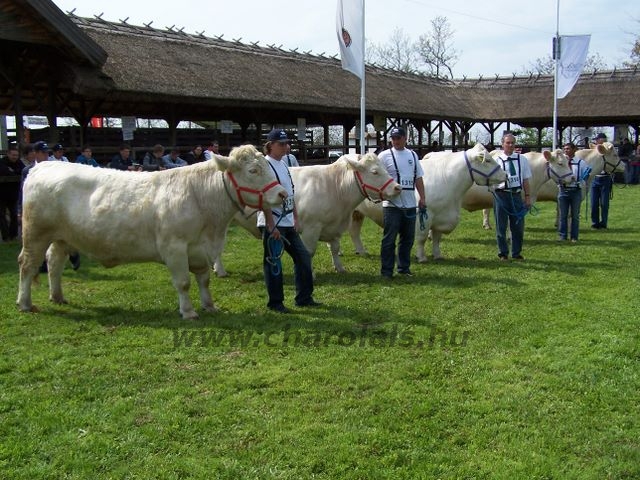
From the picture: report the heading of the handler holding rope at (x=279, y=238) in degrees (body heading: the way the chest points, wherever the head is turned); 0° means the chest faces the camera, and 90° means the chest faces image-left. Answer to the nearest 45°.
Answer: approximately 315°

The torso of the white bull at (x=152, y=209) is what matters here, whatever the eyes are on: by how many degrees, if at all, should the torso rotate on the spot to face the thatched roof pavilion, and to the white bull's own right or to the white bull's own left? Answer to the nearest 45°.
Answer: approximately 90° to the white bull's own left

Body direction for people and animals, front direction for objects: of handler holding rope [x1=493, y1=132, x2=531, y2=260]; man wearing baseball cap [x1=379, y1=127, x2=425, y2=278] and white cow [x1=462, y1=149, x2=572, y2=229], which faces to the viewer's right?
the white cow

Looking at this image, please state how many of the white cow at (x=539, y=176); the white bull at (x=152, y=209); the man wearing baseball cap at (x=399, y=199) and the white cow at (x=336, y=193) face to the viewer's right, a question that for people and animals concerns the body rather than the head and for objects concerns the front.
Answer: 3

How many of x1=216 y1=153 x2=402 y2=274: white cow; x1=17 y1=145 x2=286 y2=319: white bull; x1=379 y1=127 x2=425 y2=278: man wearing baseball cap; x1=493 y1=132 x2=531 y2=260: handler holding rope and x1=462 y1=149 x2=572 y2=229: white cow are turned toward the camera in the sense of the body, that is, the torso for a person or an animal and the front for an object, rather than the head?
2

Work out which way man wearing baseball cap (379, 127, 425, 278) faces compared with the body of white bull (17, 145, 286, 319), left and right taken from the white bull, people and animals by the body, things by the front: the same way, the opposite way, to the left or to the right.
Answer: to the right

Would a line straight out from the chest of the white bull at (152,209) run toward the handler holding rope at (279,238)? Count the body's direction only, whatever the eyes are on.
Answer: yes

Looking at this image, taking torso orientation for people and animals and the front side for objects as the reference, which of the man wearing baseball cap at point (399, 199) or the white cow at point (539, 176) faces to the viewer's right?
the white cow

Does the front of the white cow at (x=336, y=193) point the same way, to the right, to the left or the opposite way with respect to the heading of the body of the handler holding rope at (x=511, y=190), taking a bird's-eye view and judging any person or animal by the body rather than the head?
to the left

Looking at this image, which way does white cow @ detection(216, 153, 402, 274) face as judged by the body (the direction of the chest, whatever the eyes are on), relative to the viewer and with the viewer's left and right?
facing to the right of the viewer

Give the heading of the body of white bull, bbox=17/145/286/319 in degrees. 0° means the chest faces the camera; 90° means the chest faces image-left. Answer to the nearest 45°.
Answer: approximately 270°
